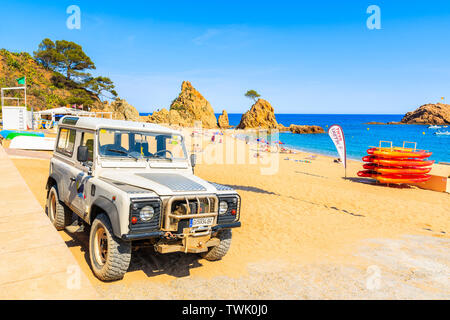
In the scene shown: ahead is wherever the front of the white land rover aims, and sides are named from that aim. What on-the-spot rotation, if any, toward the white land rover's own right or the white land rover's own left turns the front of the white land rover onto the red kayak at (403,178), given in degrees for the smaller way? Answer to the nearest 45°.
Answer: approximately 90° to the white land rover's own left

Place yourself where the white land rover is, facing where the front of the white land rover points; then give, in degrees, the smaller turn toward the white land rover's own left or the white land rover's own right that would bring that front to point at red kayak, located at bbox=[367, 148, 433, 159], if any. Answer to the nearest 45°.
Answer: approximately 90° to the white land rover's own left

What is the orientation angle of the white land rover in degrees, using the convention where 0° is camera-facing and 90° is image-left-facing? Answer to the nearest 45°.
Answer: approximately 315°

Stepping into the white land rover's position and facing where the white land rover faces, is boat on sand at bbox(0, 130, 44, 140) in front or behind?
behind

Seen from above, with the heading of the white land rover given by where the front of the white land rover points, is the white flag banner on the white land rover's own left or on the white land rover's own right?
on the white land rover's own left

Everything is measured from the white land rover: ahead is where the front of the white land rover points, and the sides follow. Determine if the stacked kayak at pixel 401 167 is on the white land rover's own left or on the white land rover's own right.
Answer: on the white land rover's own left

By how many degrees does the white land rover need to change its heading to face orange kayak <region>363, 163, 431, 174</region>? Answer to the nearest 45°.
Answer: approximately 90° to its left
